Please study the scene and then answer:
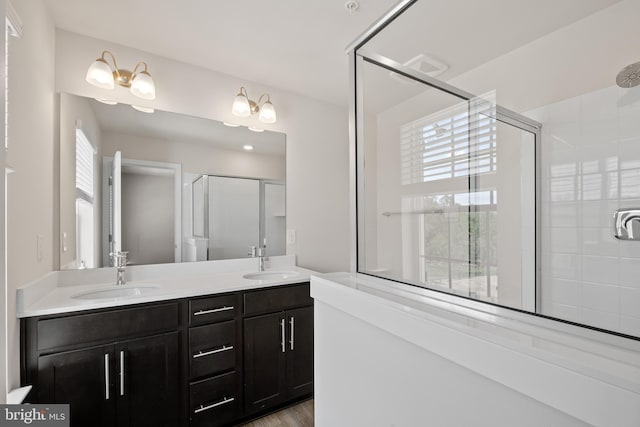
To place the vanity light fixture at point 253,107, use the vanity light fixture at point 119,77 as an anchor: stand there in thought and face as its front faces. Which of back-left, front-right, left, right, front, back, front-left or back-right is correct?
left

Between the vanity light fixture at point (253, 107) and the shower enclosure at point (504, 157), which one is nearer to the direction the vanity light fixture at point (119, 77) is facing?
the shower enclosure

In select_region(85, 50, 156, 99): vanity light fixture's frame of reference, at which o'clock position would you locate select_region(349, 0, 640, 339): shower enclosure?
The shower enclosure is roughly at 11 o'clock from the vanity light fixture.
